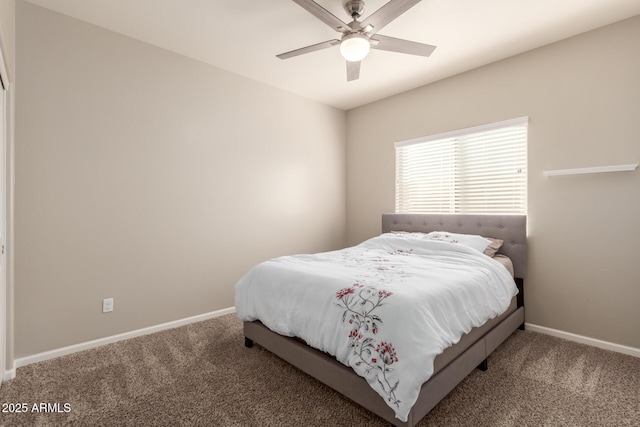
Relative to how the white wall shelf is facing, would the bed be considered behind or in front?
in front

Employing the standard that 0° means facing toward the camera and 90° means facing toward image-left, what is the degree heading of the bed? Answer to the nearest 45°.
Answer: approximately 45°

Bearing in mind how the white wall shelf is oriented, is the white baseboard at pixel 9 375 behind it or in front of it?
in front

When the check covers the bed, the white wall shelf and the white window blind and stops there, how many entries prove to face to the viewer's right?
0

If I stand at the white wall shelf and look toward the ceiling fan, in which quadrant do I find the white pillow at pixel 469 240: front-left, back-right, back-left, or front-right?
front-right

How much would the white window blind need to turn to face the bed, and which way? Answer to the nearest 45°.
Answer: approximately 45° to its left

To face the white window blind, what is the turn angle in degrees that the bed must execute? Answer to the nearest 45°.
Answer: approximately 135° to its right

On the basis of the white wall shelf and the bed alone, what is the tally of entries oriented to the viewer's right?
0

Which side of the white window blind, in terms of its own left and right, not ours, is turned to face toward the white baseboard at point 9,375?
front

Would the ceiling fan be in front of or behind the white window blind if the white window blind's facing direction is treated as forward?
in front

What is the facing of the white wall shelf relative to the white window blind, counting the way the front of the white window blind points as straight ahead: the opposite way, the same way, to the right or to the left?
the same way

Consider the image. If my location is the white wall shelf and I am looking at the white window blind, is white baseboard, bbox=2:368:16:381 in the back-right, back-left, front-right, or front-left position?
front-left

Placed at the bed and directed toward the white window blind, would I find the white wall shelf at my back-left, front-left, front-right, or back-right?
front-right

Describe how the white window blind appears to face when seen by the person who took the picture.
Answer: facing the viewer and to the left of the viewer

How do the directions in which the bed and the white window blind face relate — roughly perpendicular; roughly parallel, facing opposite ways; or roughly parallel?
roughly parallel
